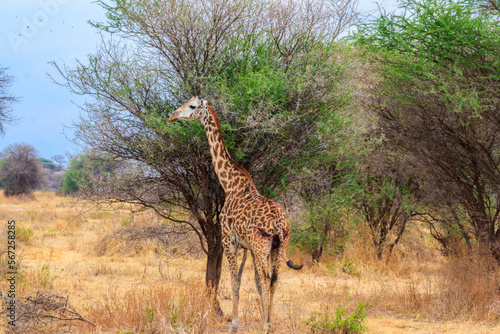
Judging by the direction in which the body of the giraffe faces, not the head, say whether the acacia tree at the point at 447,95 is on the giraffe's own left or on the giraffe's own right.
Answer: on the giraffe's own right

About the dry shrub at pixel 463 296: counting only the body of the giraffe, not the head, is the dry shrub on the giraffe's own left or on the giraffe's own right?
on the giraffe's own right

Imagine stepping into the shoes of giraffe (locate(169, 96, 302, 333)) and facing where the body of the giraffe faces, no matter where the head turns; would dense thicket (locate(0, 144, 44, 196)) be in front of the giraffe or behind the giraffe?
in front

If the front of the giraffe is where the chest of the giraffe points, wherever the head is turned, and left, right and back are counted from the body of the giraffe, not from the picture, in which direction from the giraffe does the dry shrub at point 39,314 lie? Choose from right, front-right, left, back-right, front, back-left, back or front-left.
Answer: front-left

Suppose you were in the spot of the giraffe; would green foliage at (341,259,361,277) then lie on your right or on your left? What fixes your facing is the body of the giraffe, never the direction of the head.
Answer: on your right

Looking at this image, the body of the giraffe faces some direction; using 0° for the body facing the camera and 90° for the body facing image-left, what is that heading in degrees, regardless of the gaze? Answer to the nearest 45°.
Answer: approximately 135°

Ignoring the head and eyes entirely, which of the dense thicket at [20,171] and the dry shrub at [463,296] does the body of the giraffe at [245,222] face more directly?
the dense thicket
